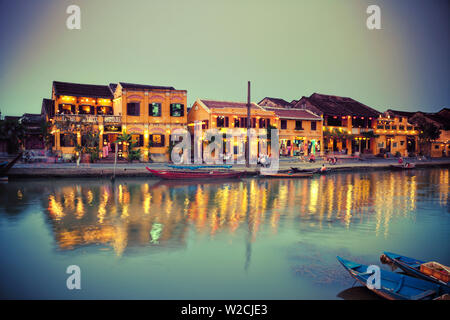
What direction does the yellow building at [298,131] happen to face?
toward the camera

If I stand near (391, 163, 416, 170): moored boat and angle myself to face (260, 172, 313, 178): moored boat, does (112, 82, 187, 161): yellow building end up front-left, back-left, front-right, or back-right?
front-right

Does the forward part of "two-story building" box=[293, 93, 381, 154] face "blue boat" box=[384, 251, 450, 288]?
yes

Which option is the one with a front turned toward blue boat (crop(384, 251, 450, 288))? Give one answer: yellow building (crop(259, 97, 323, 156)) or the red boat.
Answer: the yellow building

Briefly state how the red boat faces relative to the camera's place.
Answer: facing to the left of the viewer

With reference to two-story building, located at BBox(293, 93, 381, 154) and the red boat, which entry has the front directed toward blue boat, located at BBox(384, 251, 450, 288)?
the two-story building

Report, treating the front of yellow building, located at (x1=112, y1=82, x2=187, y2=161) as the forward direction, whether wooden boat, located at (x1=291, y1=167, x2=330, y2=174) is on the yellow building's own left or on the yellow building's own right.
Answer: on the yellow building's own left

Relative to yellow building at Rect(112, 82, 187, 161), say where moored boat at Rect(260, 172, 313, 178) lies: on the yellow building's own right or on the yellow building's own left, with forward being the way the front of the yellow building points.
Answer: on the yellow building's own left

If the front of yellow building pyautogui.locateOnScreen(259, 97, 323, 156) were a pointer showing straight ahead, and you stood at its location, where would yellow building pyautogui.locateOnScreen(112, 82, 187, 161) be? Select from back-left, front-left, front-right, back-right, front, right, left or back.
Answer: front-right

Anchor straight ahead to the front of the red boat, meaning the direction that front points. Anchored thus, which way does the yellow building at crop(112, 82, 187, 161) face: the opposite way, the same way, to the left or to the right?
to the left

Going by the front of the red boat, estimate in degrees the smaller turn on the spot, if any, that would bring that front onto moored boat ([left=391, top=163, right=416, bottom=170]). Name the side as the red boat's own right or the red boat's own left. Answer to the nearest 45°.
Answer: approximately 180°

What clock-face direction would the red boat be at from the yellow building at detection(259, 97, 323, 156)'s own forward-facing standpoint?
The red boat is roughly at 1 o'clock from the yellow building.

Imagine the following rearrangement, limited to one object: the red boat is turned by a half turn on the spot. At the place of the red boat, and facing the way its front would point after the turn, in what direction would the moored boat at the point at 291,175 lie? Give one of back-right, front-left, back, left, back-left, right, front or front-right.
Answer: front

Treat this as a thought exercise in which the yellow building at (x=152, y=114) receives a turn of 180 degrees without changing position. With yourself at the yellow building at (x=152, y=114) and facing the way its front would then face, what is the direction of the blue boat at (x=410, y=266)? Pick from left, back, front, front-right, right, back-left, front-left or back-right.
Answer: back

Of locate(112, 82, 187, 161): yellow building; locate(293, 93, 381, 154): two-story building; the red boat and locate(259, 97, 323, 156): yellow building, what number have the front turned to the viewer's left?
1

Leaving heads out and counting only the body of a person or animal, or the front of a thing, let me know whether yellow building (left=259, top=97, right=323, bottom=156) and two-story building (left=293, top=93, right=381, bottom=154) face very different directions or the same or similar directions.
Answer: same or similar directions

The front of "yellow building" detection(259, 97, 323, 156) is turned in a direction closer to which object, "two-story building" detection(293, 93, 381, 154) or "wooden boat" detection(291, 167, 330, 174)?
the wooden boat

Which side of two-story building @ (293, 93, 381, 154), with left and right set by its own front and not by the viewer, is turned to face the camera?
front

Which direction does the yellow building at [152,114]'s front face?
toward the camera
